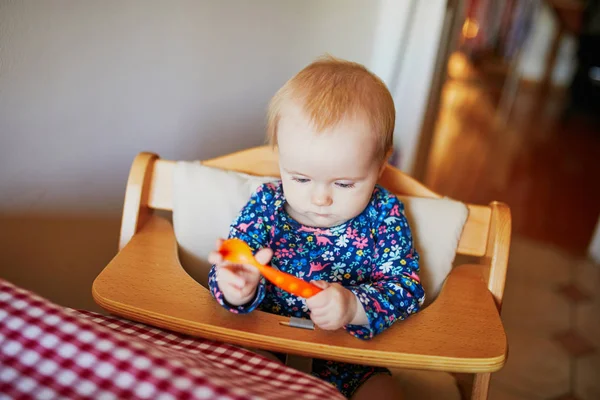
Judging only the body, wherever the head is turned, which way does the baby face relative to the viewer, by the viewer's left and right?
facing the viewer

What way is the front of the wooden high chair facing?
toward the camera
